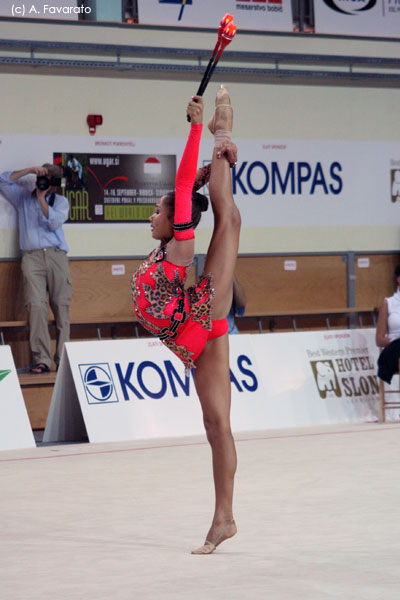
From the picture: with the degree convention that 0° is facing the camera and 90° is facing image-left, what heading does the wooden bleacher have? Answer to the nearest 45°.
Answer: approximately 0°

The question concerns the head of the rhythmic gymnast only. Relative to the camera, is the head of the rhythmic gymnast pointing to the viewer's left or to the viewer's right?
to the viewer's left

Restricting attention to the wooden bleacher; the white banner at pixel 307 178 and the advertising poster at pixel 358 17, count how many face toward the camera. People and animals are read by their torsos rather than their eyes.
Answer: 3

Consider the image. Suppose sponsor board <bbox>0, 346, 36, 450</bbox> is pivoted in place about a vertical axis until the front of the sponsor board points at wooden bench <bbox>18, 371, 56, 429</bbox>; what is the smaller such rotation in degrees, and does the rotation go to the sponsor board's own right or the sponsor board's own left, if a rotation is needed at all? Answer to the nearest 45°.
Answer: approximately 180°

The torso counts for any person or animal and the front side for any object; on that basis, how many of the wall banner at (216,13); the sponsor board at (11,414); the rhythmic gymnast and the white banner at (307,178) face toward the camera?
3

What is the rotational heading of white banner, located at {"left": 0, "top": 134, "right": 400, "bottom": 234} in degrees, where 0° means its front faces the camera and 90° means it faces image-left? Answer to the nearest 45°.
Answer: approximately 0°
